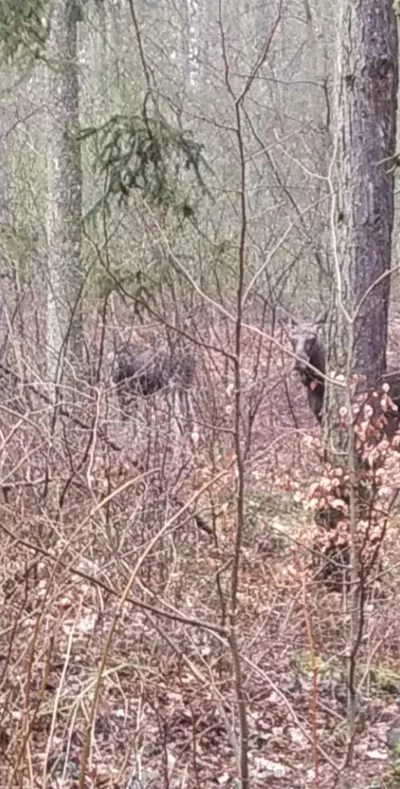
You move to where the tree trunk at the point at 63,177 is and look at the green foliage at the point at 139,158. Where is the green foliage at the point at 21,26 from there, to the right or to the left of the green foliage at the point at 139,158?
right
